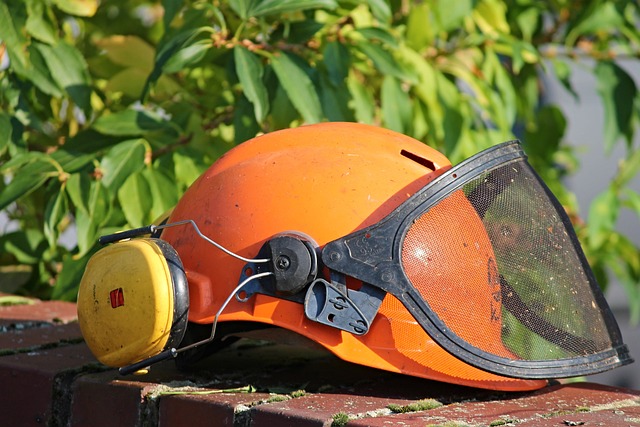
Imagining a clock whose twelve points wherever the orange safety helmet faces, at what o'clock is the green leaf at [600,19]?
The green leaf is roughly at 10 o'clock from the orange safety helmet.

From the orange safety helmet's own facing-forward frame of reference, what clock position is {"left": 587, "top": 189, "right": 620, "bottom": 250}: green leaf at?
The green leaf is roughly at 10 o'clock from the orange safety helmet.

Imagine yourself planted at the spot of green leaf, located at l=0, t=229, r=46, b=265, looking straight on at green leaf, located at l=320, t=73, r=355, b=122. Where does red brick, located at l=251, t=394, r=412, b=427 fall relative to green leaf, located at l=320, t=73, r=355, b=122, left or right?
right

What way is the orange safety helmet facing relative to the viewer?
to the viewer's right

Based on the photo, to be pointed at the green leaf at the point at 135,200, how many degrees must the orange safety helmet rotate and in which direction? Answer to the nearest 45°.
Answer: approximately 135° to its left

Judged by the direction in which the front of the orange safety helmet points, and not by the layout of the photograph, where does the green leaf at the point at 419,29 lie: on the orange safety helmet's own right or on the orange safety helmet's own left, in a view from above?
on the orange safety helmet's own left

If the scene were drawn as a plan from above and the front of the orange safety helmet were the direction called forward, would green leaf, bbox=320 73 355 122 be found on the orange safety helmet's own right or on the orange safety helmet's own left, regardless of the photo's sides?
on the orange safety helmet's own left

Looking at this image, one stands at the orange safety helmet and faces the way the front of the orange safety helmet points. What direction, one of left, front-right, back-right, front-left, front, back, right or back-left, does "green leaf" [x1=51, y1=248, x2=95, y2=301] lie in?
back-left

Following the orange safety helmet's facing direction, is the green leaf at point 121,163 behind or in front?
behind

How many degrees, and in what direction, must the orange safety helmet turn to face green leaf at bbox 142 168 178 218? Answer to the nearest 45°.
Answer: approximately 135° to its left

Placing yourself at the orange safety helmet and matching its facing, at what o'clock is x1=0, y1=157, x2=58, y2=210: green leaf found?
The green leaf is roughly at 7 o'clock from the orange safety helmet.

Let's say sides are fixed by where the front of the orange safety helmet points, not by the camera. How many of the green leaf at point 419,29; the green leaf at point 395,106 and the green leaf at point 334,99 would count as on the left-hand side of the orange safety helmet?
3
